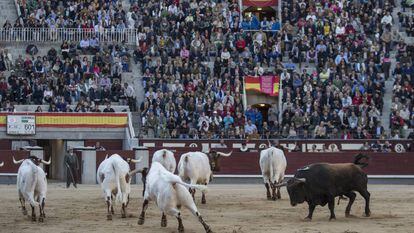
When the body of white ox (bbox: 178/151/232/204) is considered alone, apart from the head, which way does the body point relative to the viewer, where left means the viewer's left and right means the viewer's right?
facing away from the viewer and to the right of the viewer

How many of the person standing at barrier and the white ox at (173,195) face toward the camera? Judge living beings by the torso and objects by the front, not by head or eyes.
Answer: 1

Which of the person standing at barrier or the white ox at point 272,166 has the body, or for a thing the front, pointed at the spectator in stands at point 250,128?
the white ox

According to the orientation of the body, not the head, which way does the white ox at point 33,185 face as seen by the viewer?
away from the camera

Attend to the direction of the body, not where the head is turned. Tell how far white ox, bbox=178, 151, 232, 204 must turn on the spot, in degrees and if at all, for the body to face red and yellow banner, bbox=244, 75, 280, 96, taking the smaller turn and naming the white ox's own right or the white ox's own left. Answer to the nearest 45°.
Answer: approximately 45° to the white ox's own left

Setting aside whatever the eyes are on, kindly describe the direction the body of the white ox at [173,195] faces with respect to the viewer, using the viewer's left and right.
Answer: facing away from the viewer and to the left of the viewer

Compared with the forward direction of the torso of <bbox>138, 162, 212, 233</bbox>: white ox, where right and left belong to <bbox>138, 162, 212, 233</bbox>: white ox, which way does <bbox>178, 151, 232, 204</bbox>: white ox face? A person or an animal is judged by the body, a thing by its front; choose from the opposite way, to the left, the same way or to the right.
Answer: to the right

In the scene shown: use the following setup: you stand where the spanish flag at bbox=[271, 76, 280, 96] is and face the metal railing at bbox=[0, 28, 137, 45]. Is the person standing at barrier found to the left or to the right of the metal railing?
left
